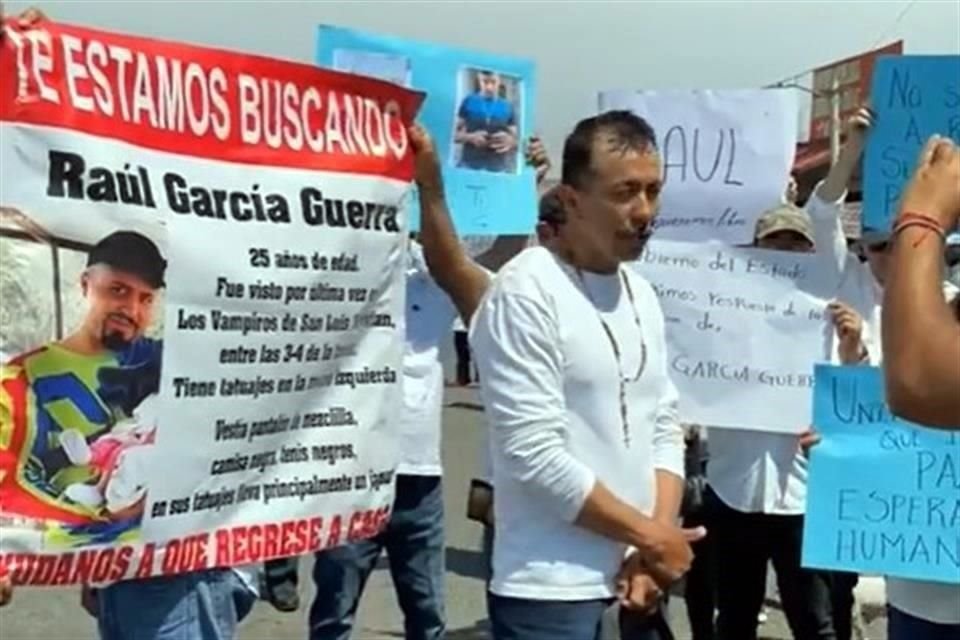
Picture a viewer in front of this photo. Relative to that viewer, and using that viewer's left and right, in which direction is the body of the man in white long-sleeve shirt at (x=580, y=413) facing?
facing the viewer and to the right of the viewer

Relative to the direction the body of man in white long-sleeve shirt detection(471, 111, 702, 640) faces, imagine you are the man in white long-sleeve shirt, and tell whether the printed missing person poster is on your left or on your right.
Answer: on your right

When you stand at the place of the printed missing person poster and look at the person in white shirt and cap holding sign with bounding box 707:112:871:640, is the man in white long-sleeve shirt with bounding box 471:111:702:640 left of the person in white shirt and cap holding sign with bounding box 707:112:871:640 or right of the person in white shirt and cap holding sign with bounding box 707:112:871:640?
right

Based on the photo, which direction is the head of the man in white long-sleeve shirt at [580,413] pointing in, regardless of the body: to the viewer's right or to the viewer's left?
to the viewer's right
